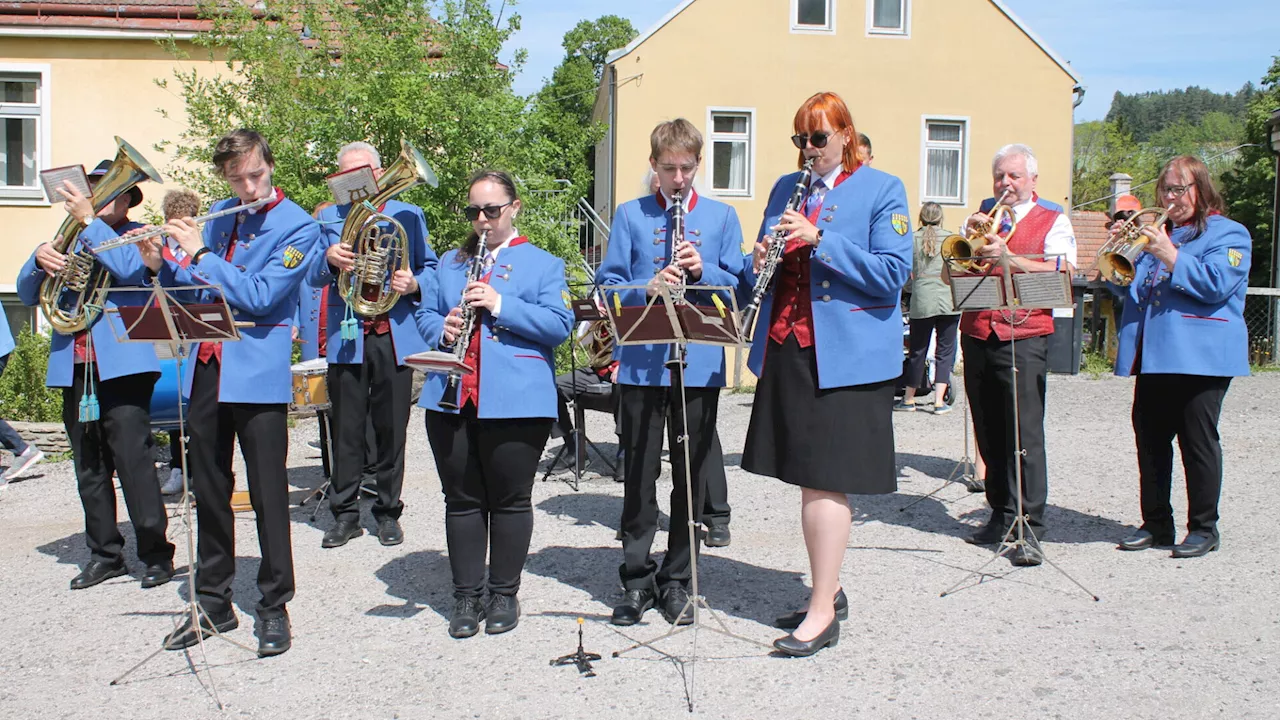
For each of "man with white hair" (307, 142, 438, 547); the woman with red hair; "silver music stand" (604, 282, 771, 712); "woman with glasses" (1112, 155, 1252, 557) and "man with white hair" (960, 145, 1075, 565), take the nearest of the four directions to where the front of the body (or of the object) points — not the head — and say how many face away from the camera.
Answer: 1

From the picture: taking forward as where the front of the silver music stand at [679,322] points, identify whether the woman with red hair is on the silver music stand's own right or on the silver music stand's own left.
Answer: on the silver music stand's own right

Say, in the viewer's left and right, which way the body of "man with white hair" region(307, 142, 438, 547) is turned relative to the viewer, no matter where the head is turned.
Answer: facing the viewer

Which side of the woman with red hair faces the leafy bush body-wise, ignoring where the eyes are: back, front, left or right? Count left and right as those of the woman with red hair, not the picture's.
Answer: right

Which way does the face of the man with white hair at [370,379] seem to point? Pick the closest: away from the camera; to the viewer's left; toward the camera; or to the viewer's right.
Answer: toward the camera

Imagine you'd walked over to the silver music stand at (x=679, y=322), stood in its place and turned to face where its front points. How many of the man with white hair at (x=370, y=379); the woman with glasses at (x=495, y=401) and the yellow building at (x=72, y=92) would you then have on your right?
0

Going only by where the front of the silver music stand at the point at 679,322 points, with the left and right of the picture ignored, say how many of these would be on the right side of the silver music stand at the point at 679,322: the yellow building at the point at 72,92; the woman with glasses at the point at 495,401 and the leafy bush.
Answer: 0

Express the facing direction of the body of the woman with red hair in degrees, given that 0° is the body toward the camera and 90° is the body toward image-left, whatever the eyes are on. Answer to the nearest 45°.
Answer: approximately 45°

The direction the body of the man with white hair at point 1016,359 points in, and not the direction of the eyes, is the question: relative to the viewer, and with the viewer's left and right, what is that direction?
facing the viewer and to the left of the viewer

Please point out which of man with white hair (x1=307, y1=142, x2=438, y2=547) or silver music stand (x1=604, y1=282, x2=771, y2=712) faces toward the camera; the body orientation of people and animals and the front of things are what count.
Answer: the man with white hair

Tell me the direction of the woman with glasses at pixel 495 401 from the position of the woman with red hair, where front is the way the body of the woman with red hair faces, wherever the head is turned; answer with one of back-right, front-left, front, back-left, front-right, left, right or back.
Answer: front-right

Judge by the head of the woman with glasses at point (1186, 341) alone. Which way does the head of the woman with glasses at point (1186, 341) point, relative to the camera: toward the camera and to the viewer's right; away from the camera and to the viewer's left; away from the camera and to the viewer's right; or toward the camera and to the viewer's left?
toward the camera and to the viewer's left

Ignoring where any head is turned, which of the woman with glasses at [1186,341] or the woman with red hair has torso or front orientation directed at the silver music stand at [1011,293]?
the woman with glasses

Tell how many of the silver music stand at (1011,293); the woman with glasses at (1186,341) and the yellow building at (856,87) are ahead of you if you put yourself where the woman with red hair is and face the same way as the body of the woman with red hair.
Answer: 0

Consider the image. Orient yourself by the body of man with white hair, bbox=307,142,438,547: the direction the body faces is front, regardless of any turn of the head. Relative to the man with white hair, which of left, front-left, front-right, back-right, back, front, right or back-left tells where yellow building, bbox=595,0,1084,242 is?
back-left

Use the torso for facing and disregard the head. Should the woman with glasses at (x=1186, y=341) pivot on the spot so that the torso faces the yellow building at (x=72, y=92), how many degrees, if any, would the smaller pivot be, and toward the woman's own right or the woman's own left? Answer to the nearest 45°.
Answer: approximately 45° to the woman's own right

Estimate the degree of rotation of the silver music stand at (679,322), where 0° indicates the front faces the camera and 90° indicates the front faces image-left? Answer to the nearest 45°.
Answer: approximately 180°
